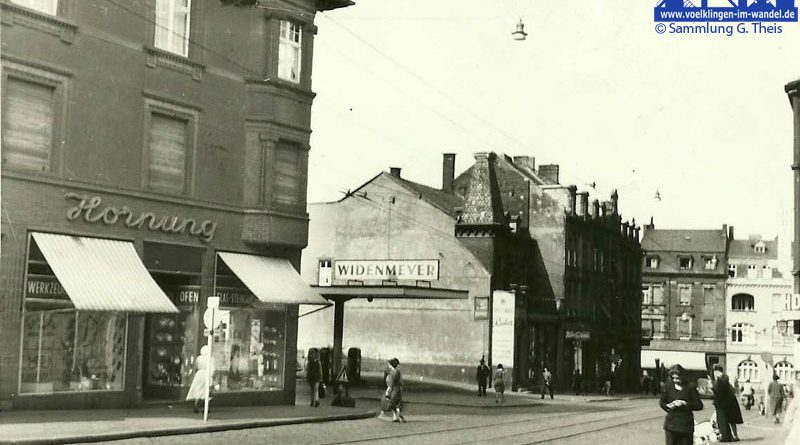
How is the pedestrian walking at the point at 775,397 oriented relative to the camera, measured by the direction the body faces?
away from the camera

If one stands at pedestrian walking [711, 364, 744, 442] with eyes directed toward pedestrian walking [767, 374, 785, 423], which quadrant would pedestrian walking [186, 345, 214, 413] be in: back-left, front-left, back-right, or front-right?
back-left

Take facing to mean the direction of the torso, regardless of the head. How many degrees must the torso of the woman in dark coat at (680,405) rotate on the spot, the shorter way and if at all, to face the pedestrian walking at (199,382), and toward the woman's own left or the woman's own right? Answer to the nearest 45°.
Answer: approximately 135° to the woman's own right

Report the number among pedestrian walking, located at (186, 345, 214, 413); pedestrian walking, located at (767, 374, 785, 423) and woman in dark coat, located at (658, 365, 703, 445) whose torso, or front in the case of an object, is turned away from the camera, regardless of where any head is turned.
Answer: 1

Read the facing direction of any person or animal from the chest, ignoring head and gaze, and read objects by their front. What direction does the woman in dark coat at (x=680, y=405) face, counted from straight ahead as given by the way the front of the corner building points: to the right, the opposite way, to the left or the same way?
to the right
